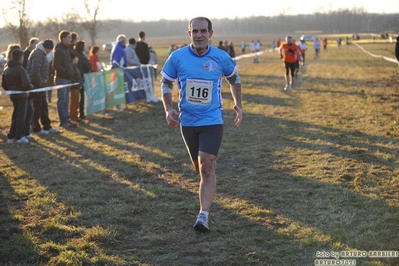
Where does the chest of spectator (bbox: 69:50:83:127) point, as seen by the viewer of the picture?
to the viewer's right

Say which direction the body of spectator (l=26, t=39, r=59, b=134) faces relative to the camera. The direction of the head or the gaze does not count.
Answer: to the viewer's right

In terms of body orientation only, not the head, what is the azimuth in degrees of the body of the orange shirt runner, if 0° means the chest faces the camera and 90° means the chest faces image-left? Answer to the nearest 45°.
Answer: approximately 0°

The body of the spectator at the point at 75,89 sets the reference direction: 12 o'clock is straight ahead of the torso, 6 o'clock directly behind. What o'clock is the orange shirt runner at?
The orange shirt runner is roughly at 11 o'clock from the spectator.

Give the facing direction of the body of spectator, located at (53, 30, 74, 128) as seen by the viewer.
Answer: to the viewer's right

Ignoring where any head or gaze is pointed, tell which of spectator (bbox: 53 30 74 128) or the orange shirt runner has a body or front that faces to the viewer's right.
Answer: the spectator

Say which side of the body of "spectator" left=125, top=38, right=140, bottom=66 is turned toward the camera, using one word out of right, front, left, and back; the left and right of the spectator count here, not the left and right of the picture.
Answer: right

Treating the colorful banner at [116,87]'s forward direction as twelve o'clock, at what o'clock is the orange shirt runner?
The orange shirt runner is roughly at 10 o'clock from the colorful banner.

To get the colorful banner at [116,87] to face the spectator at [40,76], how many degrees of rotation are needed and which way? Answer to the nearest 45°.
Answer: approximately 90° to its right
